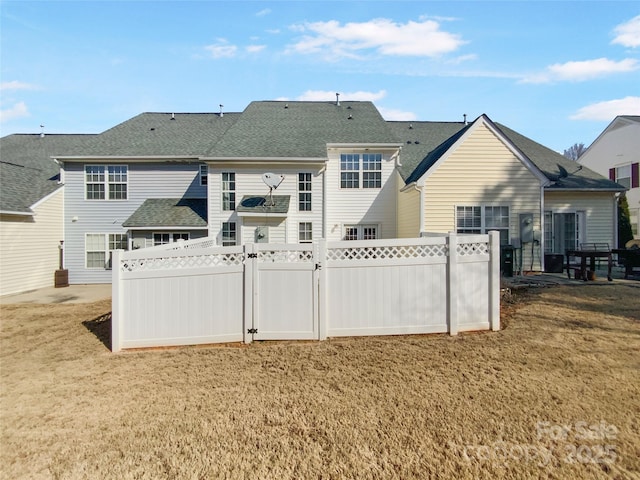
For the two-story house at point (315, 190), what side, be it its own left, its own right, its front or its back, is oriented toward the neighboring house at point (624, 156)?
right

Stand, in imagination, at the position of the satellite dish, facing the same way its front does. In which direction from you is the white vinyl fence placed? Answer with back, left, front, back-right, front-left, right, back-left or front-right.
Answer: front

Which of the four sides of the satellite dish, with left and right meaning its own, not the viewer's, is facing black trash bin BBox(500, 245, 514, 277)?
left

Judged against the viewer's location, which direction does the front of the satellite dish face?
facing the viewer

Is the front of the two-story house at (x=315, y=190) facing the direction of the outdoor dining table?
no

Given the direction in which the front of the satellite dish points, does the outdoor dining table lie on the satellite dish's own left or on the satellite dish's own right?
on the satellite dish's own left

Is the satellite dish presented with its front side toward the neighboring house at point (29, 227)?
no

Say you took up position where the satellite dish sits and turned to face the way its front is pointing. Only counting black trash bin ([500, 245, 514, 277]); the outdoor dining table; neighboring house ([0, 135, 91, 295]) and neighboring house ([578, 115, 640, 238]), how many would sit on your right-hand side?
1

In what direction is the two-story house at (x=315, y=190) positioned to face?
away from the camera

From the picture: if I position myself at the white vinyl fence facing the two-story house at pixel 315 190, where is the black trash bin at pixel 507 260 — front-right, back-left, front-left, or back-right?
front-right

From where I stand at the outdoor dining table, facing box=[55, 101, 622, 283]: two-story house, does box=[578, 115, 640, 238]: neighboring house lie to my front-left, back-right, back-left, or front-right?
back-right

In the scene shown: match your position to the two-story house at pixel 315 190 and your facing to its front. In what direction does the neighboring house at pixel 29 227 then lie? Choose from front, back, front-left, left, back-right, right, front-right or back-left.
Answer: left

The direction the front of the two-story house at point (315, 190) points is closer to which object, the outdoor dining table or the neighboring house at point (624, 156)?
the neighboring house
